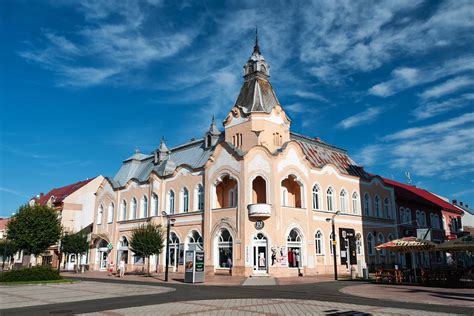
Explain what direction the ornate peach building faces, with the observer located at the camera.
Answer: facing the viewer

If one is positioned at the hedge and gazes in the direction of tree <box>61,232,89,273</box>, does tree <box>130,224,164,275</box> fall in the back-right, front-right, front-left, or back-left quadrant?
front-right

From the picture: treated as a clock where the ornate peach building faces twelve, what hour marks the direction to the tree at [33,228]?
The tree is roughly at 3 o'clock from the ornate peach building.

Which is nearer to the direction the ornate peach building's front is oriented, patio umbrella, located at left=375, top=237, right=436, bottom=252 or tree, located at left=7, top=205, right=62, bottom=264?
the patio umbrella

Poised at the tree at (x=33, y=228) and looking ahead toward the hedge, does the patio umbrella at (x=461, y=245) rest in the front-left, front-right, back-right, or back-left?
front-left

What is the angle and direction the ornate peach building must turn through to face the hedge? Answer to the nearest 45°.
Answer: approximately 45° to its right

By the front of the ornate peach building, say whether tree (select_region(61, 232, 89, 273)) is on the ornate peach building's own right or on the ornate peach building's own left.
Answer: on the ornate peach building's own right

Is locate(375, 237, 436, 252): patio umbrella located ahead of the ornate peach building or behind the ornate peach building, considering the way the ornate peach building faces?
ahead
